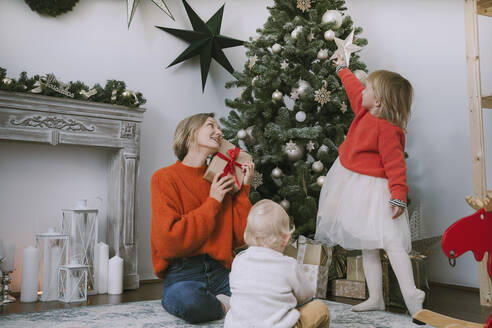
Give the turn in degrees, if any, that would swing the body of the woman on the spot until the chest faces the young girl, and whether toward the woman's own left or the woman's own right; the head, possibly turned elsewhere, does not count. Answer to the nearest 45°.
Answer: approximately 45° to the woman's own left

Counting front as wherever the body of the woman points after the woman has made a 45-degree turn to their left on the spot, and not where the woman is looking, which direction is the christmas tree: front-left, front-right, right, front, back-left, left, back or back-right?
front-left

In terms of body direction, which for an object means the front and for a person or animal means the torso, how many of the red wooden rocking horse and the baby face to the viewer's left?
1

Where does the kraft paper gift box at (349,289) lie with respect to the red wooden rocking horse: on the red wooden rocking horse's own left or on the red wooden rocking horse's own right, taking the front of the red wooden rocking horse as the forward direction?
on the red wooden rocking horse's own right

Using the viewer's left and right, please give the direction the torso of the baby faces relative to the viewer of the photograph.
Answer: facing away from the viewer and to the right of the viewer

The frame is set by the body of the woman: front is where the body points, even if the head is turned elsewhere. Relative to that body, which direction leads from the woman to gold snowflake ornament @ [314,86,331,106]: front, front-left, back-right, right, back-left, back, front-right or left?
left

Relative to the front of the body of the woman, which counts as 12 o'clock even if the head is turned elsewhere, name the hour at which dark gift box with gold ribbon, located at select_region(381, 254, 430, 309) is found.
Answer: The dark gift box with gold ribbon is roughly at 10 o'clock from the woman.

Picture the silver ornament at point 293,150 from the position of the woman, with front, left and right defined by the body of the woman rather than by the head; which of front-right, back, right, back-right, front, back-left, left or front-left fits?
left

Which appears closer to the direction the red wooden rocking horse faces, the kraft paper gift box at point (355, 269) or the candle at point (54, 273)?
the candle

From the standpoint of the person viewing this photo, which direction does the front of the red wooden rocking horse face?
facing to the left of the viewer

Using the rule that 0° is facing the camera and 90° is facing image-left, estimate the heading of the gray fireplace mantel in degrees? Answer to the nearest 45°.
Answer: approximately 315°
